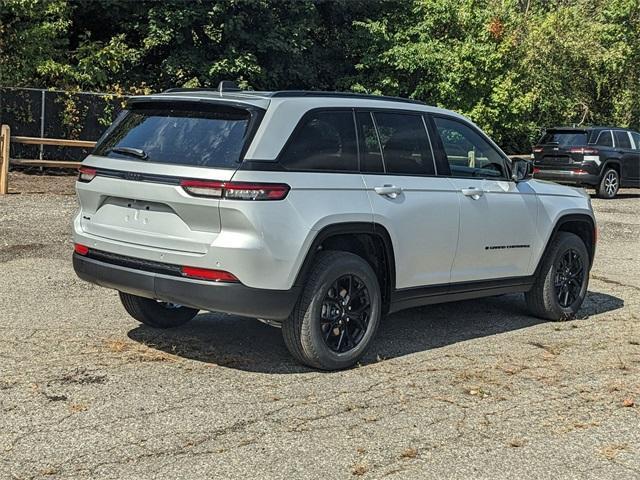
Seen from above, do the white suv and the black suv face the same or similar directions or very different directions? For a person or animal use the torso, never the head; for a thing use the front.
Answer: same or similar directions

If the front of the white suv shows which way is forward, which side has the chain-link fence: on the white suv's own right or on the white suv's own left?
on the white suv's own left

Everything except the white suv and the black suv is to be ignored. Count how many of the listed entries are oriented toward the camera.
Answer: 0

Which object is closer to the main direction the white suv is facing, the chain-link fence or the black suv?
the black suv

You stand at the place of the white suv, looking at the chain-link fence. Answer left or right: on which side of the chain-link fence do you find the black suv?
right

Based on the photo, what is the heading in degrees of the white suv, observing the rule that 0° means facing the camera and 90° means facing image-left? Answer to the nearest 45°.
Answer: approximately 225°

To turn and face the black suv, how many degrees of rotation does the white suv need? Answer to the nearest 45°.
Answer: approximately 45° to its left

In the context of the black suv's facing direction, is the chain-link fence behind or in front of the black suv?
behind

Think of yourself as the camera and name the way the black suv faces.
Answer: facing away from the viewer and to the right of the viewer

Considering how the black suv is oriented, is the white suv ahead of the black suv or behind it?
behind
